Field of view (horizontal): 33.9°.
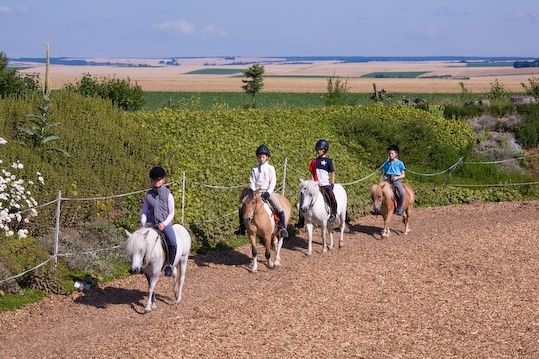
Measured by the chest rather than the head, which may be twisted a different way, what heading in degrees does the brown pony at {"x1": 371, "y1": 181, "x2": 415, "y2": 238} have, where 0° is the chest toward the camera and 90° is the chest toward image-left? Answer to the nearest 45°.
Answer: approximately 45°

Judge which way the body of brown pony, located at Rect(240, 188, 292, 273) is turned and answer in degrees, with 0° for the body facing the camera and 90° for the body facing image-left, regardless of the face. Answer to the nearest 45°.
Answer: approximately 45°

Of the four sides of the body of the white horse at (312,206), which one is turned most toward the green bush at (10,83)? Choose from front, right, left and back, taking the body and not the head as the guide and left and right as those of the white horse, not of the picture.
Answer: right

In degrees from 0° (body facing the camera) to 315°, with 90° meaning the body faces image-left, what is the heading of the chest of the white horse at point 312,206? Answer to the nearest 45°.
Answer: approximately 45°

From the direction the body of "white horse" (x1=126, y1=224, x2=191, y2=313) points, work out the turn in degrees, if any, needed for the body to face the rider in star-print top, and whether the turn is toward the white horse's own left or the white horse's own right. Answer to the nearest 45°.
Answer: approximately 180°

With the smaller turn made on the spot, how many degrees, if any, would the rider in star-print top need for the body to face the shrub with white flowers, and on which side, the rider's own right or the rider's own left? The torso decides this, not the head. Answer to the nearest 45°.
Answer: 0° — they already face it
